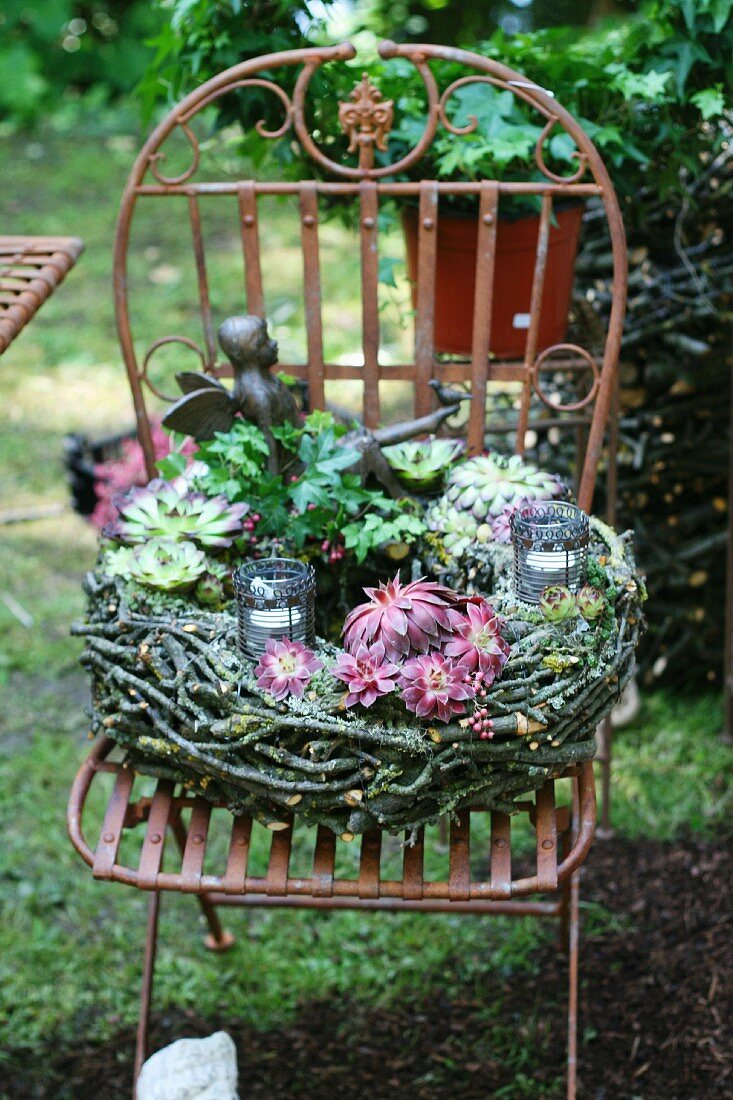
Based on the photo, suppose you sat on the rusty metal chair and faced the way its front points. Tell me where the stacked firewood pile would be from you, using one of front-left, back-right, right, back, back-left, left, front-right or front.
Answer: back-left

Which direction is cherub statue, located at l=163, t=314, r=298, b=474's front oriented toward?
to the viewer's right

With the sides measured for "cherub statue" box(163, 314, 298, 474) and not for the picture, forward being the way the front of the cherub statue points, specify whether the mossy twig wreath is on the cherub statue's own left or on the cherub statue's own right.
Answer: on the cherub statue's own right

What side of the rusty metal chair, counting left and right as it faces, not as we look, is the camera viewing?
front

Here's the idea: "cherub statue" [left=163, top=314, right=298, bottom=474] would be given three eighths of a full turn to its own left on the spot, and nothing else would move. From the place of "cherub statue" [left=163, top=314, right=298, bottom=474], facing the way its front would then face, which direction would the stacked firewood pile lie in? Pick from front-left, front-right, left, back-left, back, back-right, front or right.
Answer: right
